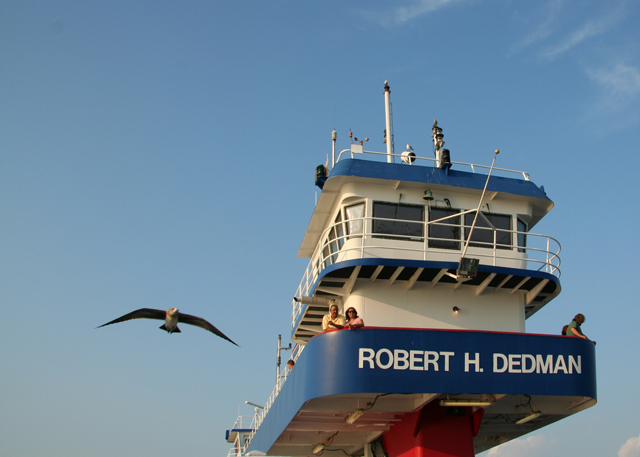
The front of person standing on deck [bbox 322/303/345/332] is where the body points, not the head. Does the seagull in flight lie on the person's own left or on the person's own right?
on the person's own right

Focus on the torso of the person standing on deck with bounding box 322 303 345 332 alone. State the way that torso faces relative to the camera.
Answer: toward the camera

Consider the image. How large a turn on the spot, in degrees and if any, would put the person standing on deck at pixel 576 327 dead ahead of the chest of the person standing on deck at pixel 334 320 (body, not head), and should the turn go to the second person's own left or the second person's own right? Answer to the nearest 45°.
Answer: approximately 90° to the second person's own left

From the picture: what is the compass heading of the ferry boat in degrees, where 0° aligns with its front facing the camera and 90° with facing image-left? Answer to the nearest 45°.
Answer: approximately 315°

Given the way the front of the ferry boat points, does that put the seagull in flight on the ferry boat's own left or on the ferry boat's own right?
on the ferry boat's own right
